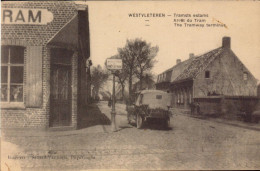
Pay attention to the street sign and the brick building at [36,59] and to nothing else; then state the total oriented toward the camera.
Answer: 2

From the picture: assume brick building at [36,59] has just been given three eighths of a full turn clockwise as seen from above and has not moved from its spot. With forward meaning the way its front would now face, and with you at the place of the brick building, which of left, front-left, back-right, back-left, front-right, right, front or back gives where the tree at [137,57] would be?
back-right

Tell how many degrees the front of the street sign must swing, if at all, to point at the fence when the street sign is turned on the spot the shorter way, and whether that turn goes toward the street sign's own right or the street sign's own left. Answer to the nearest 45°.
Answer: approximately 135° to the street sign's own left

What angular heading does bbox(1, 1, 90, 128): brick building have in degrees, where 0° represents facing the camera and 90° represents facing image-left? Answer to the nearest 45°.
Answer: approximately 0°

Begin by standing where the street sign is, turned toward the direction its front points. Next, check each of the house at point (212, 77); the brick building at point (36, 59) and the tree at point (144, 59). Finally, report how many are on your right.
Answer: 1

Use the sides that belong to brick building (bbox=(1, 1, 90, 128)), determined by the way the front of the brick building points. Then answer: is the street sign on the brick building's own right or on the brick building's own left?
on the brick building's own left
